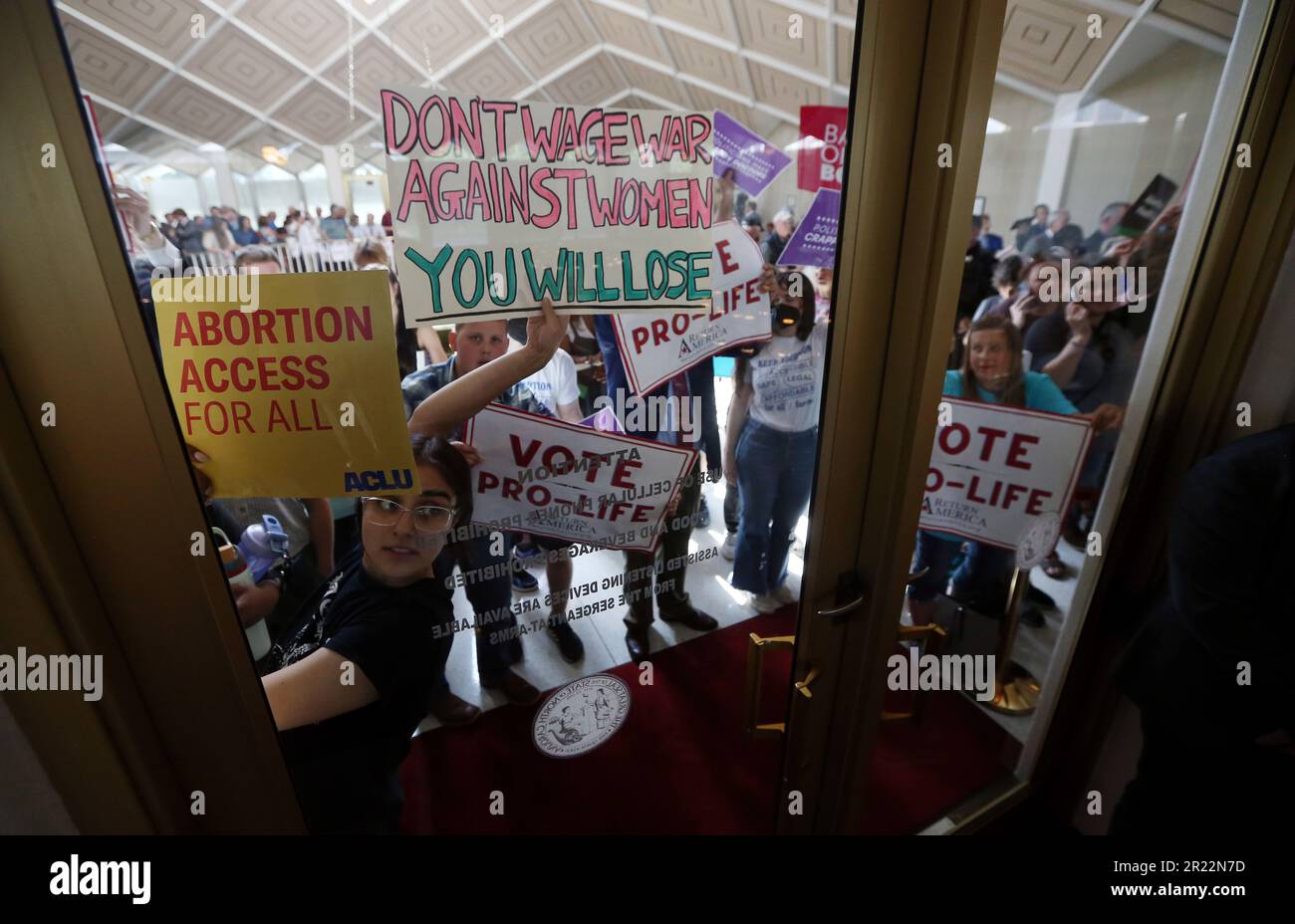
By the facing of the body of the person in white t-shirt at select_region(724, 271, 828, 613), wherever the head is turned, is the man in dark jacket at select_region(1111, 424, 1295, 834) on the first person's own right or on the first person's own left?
on the first person's own left

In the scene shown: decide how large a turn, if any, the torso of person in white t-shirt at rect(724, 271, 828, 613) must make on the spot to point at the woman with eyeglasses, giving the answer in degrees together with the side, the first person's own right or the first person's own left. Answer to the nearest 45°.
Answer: approximately 45° to the first person's own right

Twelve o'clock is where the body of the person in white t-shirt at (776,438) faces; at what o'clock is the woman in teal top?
The woman in teal top is roughly at 8 o'clock from the person in white t-shirt.

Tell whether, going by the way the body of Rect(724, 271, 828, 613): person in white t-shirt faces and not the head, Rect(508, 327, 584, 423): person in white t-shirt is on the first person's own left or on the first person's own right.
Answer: on the first person's own right

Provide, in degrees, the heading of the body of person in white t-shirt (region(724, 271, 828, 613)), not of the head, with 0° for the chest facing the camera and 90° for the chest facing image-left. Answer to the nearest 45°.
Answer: approximately 0°
